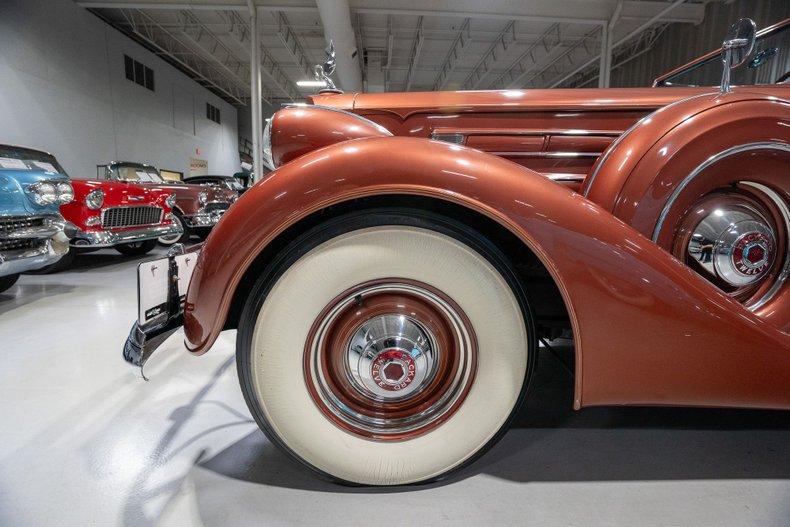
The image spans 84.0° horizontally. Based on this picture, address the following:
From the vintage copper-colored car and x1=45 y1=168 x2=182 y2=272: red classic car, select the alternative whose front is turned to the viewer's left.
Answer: the vintage copper-colored car

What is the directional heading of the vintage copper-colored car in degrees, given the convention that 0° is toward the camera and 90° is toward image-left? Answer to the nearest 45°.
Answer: approximately 90°

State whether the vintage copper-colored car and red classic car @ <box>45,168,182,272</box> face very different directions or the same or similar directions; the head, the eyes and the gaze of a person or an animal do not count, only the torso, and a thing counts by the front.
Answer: very different directions

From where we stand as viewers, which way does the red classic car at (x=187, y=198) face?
facing the viewer and to the right of the viewer

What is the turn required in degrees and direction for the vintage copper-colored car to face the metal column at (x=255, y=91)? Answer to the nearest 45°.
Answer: approximately 45° to its right

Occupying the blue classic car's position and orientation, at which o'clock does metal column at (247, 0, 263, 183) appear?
The metal column is roughly at 9 o'clock from the blue classic car.

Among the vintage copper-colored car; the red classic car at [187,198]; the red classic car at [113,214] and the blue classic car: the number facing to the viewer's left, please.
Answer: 1

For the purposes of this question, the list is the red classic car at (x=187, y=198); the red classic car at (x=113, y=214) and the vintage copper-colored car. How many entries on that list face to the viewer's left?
1

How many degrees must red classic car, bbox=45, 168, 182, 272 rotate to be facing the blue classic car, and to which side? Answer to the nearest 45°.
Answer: approximately 90° to its right
